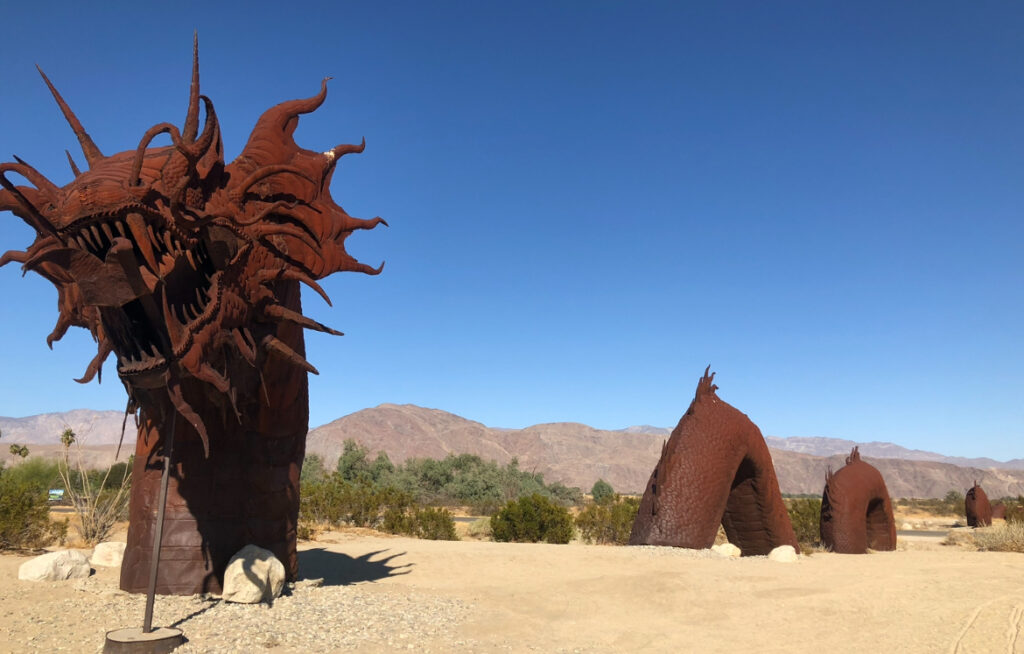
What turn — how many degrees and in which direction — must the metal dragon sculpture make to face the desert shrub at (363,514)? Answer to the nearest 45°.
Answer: approximately 135° to its right

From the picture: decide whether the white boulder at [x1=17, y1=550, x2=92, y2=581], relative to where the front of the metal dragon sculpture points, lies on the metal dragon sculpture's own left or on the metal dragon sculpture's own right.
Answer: on the metal dragon sculpture's own right

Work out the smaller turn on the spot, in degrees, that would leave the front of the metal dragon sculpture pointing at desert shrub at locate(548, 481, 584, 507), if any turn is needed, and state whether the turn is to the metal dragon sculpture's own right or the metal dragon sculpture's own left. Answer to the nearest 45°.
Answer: approximately 180°

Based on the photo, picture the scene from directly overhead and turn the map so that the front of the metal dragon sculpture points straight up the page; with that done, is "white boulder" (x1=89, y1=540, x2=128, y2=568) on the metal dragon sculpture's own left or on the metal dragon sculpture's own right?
on the metal dragon sculpture's own right

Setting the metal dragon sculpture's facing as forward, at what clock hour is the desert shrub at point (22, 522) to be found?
The desert shrub is roughly at 4 o'clock from the metal dragon sculpture.

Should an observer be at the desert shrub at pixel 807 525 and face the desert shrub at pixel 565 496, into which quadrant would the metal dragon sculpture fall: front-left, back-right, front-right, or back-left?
back-left

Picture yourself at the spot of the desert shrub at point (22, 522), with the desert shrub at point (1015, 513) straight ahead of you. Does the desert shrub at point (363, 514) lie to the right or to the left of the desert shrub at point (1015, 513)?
left

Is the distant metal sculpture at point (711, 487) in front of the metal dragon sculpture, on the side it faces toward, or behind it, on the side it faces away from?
behind

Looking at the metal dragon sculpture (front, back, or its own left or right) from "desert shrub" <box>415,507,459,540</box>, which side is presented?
back

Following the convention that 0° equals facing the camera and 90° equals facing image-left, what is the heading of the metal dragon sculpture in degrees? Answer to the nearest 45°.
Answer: approximately 45°

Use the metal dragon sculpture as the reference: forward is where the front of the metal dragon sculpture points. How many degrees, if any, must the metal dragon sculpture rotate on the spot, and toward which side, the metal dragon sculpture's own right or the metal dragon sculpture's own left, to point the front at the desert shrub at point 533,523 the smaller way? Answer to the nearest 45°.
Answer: approximately 180°
